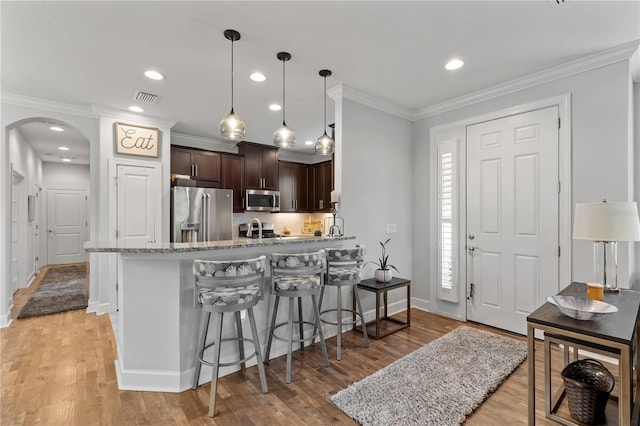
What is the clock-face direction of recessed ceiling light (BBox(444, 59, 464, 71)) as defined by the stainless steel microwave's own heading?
The recessed ceiling light is roughly at 11 o'clock from the stainless steel microwave.

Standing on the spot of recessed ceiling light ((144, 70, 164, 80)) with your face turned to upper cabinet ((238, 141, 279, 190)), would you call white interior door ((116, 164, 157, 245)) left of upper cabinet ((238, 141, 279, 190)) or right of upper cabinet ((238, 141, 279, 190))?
left

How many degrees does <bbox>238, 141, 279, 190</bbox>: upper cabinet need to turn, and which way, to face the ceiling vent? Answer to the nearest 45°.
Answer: approximately 45° to its right

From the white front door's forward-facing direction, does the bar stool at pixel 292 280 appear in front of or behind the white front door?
in front

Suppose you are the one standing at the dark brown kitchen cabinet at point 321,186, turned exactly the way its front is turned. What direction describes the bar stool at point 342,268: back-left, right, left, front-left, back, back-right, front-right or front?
front-left

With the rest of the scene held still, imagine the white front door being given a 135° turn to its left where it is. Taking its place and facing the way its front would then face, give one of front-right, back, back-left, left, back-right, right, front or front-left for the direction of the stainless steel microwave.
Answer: back

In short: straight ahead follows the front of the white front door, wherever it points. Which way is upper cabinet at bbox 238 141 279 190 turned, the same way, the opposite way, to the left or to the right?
to the left

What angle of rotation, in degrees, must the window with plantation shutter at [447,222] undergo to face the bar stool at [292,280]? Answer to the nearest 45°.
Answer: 0° — it already faces it

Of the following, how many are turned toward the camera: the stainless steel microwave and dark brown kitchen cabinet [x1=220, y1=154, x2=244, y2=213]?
2

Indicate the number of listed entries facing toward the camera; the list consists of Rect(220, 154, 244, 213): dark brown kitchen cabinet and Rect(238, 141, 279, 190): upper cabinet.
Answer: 2

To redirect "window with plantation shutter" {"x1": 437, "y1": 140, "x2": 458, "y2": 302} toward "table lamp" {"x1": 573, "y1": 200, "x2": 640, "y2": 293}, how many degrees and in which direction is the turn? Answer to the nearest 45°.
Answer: approximately 90° to its left
